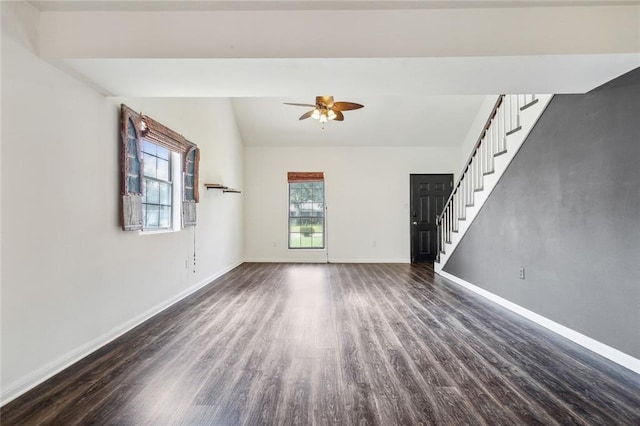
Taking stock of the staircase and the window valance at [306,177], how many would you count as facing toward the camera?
1

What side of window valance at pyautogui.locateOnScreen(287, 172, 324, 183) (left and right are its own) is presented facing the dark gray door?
left

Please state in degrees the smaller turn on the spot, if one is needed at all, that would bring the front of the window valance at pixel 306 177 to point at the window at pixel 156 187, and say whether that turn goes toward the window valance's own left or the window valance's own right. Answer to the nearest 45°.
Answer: approximately 45° to the window valance's own right

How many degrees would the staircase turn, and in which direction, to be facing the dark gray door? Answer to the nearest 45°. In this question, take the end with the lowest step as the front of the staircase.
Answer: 0° — it already faces it

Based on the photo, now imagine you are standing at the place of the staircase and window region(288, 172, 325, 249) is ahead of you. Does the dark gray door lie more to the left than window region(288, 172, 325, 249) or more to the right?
right

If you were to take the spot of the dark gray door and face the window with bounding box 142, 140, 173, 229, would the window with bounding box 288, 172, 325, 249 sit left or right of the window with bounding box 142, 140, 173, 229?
right

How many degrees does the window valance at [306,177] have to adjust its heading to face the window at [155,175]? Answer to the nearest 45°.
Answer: approximately 45° to its right

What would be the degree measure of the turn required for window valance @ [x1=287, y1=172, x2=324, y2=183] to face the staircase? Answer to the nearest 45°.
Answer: approximately 45° to its left

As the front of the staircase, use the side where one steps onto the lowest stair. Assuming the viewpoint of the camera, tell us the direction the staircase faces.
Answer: facing away from the viewer and to the left of the viewer

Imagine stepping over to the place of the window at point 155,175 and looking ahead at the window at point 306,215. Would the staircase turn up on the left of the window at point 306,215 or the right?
right

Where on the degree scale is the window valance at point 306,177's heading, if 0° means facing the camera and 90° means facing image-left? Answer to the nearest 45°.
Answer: approximately 0°

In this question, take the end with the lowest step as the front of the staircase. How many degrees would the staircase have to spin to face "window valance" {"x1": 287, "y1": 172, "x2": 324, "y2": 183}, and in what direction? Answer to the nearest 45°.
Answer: approximately 45° to its left

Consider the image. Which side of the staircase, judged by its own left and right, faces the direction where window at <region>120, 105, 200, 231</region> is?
left

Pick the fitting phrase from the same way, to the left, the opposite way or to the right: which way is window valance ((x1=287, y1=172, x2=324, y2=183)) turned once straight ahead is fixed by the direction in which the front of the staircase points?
the opposite way
